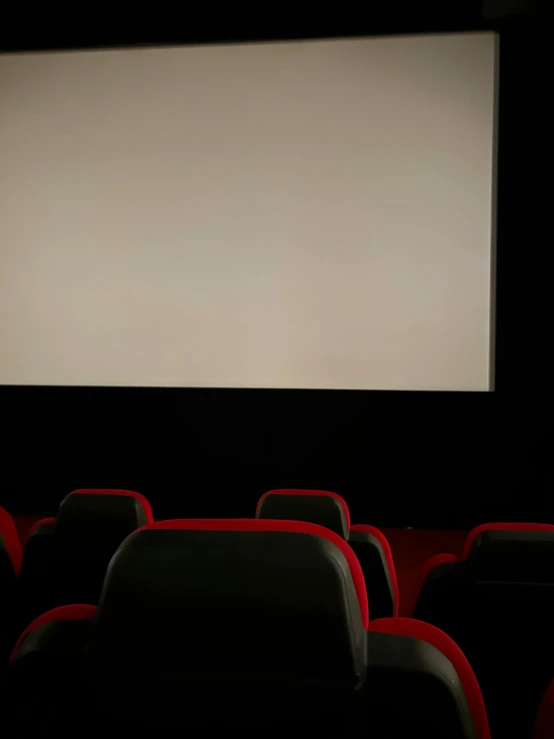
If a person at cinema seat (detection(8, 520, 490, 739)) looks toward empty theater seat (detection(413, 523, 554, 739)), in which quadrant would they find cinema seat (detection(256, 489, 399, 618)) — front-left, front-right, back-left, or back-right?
front-left

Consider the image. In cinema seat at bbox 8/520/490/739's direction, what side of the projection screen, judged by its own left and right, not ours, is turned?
front

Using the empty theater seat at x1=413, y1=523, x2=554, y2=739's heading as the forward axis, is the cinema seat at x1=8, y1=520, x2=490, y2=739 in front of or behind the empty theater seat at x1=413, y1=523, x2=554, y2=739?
behind

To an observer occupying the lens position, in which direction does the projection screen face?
facing the viewer

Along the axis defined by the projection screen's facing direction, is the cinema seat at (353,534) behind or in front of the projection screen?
in front

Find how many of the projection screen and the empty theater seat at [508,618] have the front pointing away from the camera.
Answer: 1

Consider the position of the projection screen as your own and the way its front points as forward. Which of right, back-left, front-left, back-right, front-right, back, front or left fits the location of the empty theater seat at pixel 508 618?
front

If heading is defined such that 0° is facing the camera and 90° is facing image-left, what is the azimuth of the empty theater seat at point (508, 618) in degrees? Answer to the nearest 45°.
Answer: approximately 180°

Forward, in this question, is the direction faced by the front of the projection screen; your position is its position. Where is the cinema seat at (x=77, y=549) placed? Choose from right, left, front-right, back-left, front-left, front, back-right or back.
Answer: front

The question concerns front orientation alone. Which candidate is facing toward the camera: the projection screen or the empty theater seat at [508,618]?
the projection screen

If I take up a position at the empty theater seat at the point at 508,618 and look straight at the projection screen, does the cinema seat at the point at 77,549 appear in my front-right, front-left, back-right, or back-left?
front-left

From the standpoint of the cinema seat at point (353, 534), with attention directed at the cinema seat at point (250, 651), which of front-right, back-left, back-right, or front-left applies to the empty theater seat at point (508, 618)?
front-left

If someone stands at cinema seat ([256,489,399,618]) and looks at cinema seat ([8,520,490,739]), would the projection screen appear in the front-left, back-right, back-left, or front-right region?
back-right

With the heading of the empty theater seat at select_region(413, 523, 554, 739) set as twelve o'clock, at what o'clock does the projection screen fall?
The projection screen is roughly at 11 o'clock from the empty theater seat.

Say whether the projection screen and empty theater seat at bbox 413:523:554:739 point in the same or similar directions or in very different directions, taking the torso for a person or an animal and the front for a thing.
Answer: very different directions

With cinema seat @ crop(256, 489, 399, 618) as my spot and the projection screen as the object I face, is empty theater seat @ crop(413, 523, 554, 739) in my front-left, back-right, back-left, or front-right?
back-right
